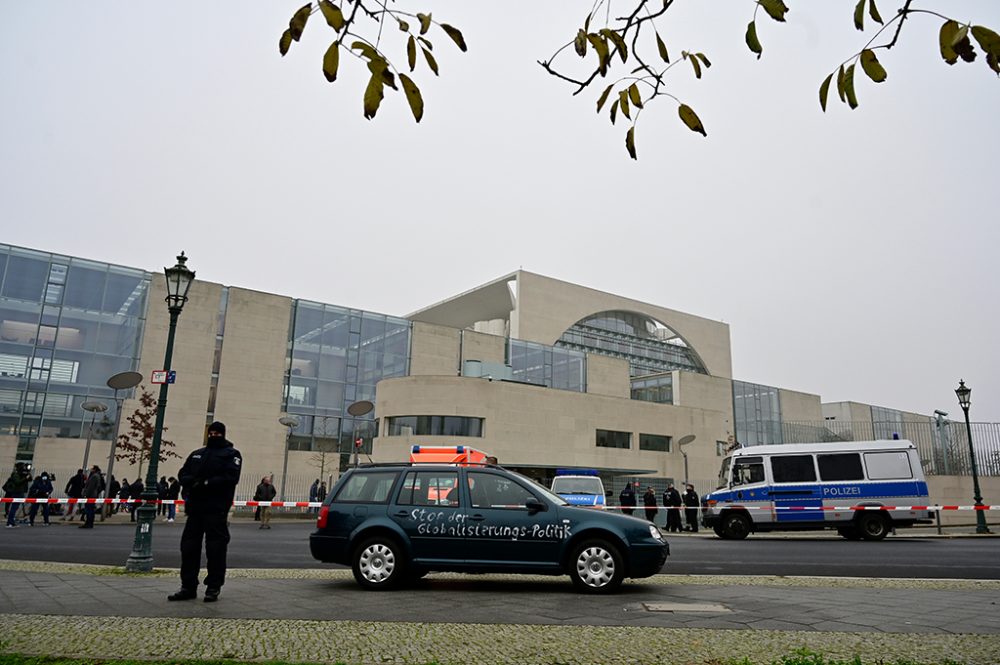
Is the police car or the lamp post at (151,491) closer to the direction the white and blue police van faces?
the police car

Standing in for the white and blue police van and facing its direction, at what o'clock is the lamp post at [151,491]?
The lamp post is roughly at 10 o'clock from the white and blue police van.

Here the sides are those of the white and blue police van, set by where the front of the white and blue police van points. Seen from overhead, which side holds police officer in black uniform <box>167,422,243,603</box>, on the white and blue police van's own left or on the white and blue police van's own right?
on the white and blue police van's own left

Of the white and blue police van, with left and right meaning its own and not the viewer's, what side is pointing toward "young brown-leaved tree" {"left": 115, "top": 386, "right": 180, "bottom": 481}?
front

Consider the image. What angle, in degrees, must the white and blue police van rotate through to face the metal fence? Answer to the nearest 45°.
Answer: approximately 90° to its right

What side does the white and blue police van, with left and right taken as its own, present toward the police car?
front

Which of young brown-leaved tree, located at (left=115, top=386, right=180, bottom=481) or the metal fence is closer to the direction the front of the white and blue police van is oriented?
the young brown-leaved tree

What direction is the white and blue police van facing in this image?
to the viewer's left
